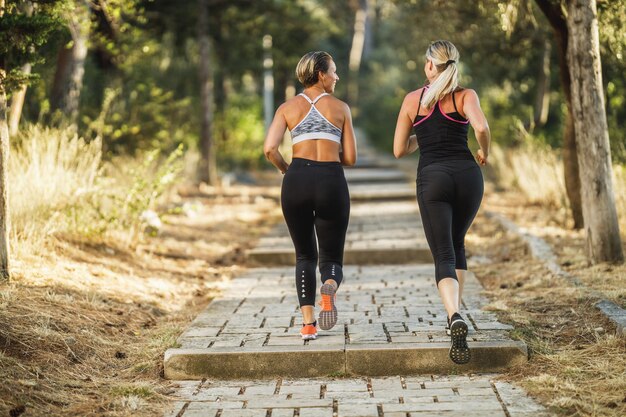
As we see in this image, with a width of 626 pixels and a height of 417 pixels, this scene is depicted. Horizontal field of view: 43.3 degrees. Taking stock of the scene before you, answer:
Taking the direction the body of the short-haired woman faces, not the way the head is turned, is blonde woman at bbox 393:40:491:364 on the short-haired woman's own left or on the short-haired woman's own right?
on the short-haired woman's own right

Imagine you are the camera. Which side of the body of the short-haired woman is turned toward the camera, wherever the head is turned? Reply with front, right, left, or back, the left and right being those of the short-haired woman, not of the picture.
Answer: back

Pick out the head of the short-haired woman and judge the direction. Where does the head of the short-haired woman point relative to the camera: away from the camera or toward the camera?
away from the camera

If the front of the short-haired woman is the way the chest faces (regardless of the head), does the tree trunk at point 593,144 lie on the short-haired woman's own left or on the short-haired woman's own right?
on the short-haired woman's own right

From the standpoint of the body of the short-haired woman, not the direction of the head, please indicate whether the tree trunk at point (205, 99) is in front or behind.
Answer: in front

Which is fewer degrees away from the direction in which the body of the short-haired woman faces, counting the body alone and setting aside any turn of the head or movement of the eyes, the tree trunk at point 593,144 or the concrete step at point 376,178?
the concrete step

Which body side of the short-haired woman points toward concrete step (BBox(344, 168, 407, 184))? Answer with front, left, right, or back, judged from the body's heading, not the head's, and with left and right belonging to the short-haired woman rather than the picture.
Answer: front

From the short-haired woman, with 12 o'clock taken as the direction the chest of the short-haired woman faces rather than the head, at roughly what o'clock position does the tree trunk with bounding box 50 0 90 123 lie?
The tree trunk is roughly at 11 o'clock from the short-haired woman.

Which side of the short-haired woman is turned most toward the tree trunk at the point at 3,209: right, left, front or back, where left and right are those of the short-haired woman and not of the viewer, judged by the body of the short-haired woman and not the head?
left

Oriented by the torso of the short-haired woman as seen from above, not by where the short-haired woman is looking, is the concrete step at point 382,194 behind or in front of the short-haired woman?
in front
